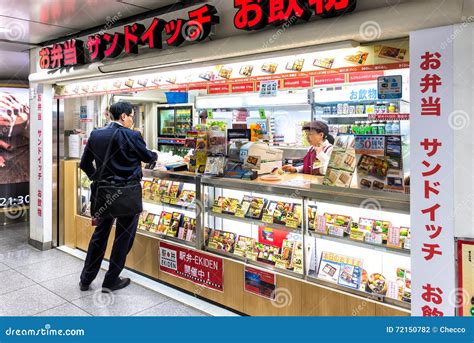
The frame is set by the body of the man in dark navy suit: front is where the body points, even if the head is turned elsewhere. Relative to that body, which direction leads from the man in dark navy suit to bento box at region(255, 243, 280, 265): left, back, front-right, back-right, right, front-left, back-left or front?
right

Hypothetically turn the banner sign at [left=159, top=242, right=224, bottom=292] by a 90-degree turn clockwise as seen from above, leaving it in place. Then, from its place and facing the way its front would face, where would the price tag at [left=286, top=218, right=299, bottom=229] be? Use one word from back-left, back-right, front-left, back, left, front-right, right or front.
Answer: back

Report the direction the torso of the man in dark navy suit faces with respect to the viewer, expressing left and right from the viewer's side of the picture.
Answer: facing away from the viewer and to the right of the viewer

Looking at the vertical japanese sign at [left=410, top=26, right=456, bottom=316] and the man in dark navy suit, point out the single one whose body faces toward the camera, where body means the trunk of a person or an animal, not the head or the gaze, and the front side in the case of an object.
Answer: the vertical japanese sign

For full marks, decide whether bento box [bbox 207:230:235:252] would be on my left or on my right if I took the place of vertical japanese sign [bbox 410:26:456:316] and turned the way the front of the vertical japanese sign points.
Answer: on my right

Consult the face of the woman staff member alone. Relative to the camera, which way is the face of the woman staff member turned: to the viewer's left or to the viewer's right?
to the viewer's left

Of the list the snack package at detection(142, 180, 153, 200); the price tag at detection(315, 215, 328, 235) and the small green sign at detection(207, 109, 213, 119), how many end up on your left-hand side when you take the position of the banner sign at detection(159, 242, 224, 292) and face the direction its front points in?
1

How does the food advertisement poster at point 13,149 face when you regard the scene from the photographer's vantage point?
facing the viewer

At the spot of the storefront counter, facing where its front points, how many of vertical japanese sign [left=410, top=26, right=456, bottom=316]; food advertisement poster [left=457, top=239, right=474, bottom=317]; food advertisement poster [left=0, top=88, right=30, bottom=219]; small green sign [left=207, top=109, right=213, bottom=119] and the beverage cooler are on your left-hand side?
2

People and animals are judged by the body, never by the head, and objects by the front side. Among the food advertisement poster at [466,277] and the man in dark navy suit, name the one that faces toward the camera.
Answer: the food advertisement poster

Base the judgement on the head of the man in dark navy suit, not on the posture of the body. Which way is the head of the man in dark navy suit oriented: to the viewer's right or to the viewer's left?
to the viewer's right

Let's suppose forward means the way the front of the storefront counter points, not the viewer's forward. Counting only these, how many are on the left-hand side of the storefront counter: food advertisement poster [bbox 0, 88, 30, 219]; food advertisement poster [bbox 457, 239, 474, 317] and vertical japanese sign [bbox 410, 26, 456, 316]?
2

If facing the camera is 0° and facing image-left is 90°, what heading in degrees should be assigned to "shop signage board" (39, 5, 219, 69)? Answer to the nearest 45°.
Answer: approximately 45°

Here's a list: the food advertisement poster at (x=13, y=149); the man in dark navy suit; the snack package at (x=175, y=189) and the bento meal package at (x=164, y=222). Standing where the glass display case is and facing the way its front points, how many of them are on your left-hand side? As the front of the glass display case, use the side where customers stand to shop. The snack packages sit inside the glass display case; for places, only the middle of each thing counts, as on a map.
0

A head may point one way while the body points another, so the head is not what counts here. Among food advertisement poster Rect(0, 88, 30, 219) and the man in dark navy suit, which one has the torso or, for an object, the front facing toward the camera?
the food advertisement poster

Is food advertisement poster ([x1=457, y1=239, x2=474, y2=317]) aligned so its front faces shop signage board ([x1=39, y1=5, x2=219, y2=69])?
no

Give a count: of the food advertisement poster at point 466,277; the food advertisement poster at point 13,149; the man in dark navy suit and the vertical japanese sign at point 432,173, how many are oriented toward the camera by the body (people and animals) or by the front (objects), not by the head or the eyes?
3
